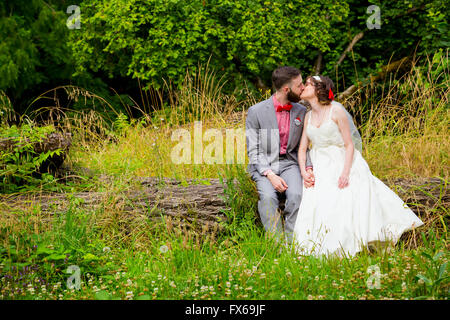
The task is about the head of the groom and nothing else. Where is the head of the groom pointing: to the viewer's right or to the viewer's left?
to the viewer's right

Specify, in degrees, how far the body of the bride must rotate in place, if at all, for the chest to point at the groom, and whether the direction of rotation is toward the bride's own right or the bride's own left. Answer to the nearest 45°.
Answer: approximately 90° to the bride's own right

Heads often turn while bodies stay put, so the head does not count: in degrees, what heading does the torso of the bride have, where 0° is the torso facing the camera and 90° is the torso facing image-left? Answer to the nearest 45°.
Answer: approximately 45°

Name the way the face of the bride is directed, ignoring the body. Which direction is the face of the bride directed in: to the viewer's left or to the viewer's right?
to the viewer's left

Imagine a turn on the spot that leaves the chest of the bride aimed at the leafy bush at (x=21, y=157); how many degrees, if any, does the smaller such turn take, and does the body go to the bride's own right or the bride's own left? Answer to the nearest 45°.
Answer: approximately 45° to the bride's own right
